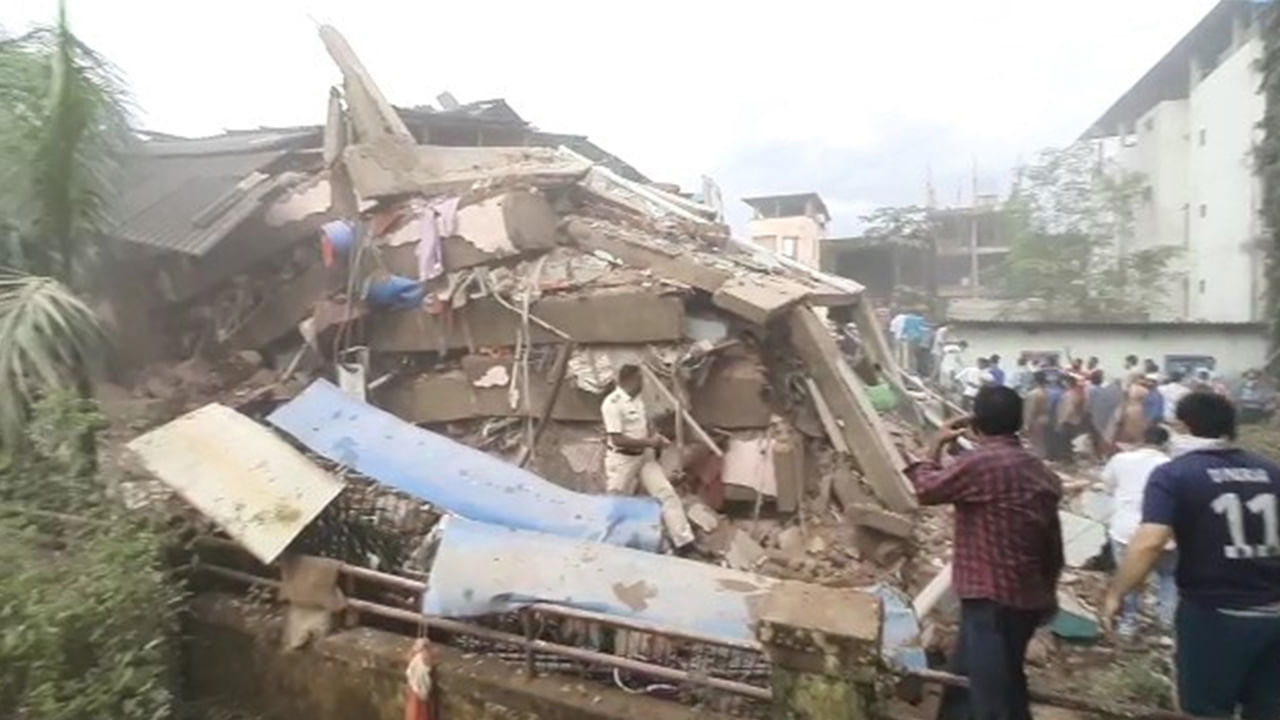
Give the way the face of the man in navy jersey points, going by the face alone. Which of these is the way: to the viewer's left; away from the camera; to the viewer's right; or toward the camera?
away from the camera

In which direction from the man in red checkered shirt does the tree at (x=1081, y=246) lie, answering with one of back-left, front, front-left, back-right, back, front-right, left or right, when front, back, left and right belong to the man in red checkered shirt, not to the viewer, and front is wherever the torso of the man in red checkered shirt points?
front-right

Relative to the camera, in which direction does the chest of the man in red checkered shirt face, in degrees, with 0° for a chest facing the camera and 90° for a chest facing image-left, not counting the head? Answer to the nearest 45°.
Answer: approximately 135°

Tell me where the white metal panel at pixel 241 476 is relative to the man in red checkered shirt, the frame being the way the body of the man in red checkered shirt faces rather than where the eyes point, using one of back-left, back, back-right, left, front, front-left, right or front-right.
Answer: front-left

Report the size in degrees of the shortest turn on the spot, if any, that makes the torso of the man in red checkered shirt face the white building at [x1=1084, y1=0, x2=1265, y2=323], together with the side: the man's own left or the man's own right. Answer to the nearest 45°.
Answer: approximately 45° to the man's own right

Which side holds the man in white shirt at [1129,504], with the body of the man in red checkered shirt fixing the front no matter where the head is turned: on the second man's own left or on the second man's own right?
on the second man's own right

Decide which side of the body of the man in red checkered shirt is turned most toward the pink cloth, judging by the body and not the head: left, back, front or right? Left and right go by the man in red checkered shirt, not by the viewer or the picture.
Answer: front

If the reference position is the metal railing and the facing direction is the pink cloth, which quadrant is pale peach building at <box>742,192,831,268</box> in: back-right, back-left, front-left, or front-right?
front-right

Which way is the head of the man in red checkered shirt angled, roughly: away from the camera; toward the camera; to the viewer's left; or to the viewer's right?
away from the camera

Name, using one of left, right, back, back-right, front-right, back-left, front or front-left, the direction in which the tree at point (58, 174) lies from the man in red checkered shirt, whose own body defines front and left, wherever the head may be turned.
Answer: front-left

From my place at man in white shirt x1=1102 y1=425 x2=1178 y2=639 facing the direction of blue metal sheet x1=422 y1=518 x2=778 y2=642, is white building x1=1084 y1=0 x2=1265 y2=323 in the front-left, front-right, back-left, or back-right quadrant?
back-right

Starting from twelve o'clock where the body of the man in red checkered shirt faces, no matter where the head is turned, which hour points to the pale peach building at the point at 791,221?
The pale peach building is roughly at 1 o'clock from the man in red checkered shirt.
